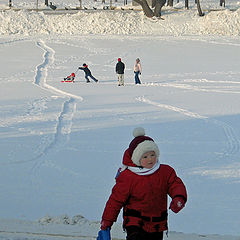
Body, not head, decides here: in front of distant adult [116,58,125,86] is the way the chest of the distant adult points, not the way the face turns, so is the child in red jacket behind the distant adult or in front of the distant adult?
behind

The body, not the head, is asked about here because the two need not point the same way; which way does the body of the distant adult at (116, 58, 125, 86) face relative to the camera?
away from the camera
